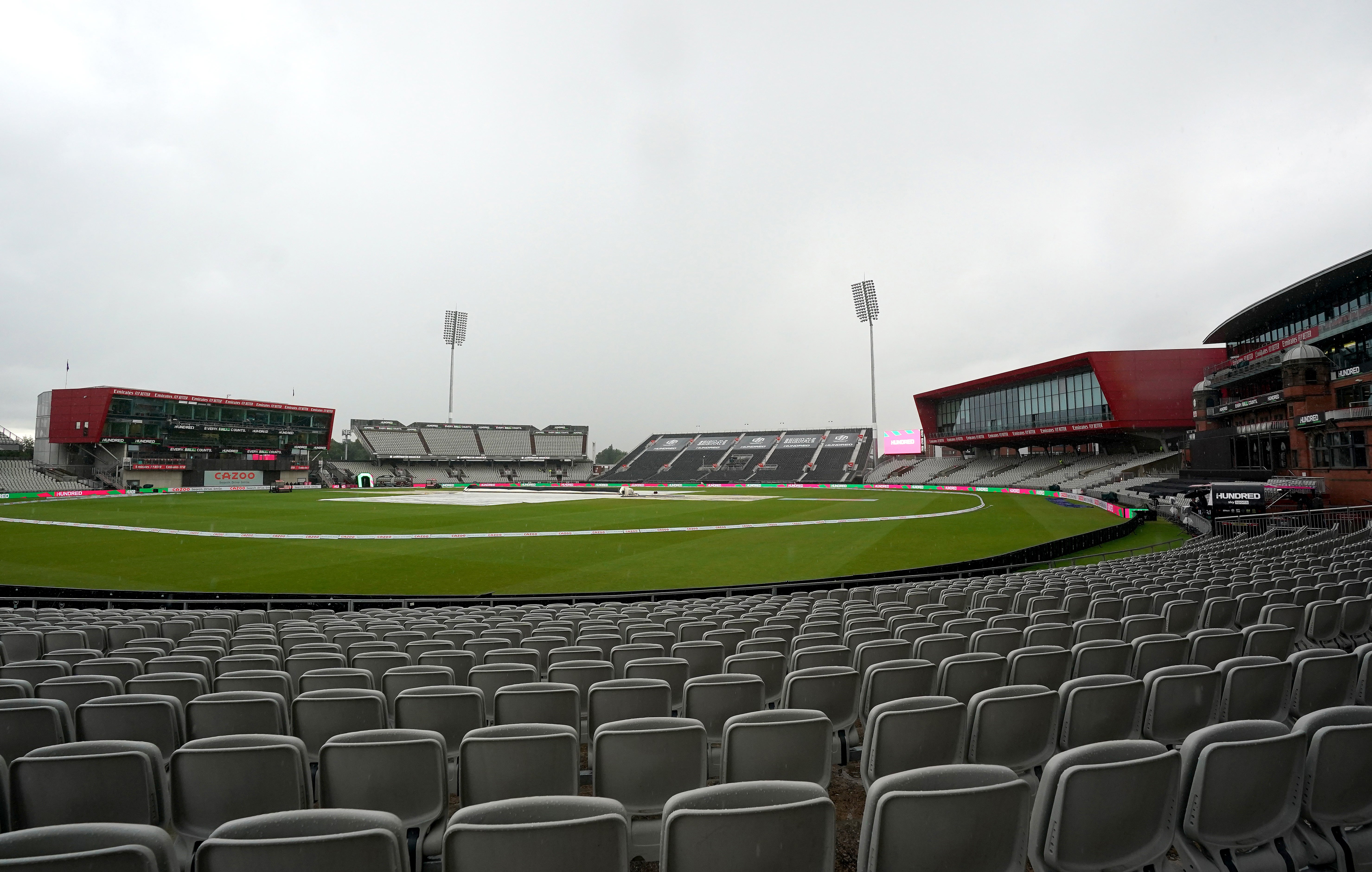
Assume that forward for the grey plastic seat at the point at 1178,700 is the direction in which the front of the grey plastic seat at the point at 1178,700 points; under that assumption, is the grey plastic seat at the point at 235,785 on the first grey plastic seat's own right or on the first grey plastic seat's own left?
on the first grey plastic seat's own left

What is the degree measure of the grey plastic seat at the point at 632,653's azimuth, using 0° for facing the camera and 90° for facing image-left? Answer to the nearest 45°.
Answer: approximately 180°

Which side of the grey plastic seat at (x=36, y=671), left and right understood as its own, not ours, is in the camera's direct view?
back

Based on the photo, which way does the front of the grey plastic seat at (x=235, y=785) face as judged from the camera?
facing away from the viewer

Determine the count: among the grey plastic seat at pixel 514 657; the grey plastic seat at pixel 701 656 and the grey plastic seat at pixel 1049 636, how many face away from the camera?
3

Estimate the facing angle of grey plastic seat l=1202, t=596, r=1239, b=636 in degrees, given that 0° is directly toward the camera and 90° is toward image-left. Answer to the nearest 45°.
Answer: approximately 135°

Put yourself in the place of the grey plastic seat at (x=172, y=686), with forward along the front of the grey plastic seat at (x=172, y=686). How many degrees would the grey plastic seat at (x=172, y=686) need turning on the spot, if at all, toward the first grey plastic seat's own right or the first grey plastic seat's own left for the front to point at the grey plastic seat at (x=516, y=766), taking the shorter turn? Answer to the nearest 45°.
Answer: approximately 180°

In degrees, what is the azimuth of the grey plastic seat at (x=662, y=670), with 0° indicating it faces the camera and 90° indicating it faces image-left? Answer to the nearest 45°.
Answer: approximately 180°

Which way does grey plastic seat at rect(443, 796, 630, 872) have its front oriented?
away from the camera

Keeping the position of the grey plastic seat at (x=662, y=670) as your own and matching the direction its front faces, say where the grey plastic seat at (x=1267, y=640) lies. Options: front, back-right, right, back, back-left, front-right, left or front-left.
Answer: right

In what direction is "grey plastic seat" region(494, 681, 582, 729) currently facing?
away from the camera

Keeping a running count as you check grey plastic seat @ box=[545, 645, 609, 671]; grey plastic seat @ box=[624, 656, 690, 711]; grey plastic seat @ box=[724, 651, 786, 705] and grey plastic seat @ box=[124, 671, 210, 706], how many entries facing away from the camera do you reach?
4

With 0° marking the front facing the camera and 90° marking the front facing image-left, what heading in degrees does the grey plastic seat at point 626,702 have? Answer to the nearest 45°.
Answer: approximately 180°

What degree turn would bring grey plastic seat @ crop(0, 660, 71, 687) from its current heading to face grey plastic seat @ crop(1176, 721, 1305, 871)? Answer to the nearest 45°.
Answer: approximately 135° to its right

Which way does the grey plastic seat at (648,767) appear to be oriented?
away from the camera

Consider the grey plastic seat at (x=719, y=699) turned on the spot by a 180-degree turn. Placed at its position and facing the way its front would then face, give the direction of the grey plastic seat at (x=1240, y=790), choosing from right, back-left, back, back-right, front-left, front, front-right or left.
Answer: front-left

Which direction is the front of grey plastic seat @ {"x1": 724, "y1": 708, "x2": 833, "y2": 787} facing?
away from the camera
